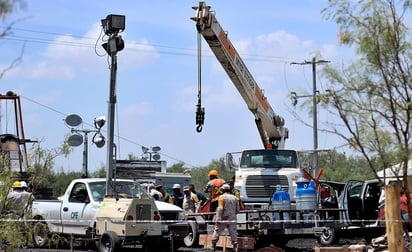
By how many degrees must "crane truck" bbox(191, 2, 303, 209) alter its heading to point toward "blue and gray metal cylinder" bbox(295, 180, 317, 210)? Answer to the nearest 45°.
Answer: approximately 45° to its left

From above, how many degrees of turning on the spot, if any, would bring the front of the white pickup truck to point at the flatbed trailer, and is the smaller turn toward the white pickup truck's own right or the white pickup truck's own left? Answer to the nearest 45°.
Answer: approximately 45° to the white pickup truck's own left

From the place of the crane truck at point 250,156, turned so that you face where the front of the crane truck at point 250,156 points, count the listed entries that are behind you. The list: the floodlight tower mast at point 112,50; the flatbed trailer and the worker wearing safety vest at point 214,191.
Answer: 0

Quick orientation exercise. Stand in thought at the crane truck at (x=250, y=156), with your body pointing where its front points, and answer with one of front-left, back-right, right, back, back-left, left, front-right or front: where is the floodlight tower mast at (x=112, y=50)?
front-right

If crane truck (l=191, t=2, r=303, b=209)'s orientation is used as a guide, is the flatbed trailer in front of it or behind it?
in front

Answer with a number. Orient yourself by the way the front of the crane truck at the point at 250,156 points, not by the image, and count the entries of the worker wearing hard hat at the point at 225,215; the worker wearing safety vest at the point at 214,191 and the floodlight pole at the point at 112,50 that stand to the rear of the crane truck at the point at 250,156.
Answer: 0

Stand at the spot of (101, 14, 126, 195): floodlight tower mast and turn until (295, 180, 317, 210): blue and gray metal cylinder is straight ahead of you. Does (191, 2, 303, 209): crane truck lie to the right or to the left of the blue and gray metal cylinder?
left

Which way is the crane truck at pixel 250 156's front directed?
toward the camera

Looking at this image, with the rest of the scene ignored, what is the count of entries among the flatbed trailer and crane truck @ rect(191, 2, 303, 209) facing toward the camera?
1

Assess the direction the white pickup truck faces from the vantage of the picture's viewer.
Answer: facing the viewer and to the right of the viewer
